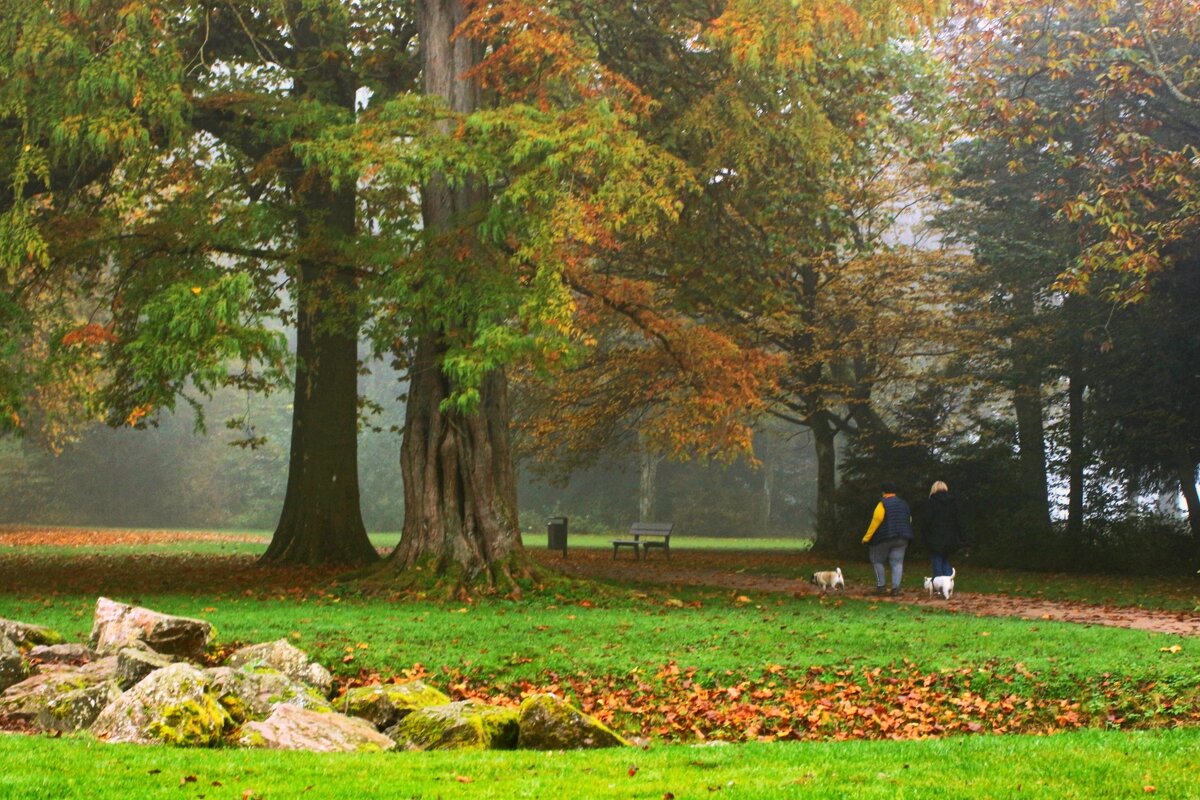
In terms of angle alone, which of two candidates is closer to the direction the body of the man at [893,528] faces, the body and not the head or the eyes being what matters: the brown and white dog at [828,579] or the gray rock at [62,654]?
the brown and white dog

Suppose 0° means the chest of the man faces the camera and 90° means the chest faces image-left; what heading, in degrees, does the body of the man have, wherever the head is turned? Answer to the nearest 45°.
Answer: approximately 135°

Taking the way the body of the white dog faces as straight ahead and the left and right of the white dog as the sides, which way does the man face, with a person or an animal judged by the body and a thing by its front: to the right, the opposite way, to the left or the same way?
the same way

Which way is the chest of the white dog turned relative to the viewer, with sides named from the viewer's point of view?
facing away from the viewer and to the left of the viewer

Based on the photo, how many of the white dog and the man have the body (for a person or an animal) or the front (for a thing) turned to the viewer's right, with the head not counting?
0

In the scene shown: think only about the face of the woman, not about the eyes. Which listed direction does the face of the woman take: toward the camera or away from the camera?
away from the camera

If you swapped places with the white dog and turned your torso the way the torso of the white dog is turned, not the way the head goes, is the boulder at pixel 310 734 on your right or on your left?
on your left

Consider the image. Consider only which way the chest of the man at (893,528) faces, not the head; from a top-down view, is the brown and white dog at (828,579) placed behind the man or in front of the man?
in front

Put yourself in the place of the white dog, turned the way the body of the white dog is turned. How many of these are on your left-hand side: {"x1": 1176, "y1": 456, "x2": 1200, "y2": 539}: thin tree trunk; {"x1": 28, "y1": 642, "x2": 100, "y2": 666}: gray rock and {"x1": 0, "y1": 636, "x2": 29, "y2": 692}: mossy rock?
2

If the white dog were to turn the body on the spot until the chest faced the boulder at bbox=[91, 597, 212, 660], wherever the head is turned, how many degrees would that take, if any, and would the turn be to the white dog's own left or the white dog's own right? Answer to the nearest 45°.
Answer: approximately 90° to the white dog's own left

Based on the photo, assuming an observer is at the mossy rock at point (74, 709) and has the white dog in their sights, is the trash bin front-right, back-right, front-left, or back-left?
front-left

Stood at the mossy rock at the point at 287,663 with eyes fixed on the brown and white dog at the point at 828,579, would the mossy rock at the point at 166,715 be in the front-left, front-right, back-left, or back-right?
back-right

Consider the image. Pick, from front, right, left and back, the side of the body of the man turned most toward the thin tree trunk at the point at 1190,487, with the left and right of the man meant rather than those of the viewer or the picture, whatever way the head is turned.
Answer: right

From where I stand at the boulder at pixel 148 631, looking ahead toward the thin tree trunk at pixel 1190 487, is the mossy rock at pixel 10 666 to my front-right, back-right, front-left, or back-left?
back-right

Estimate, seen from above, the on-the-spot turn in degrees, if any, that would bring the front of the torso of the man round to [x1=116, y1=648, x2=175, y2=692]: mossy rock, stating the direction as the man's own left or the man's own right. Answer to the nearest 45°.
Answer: approximately 90° to the man's own left
